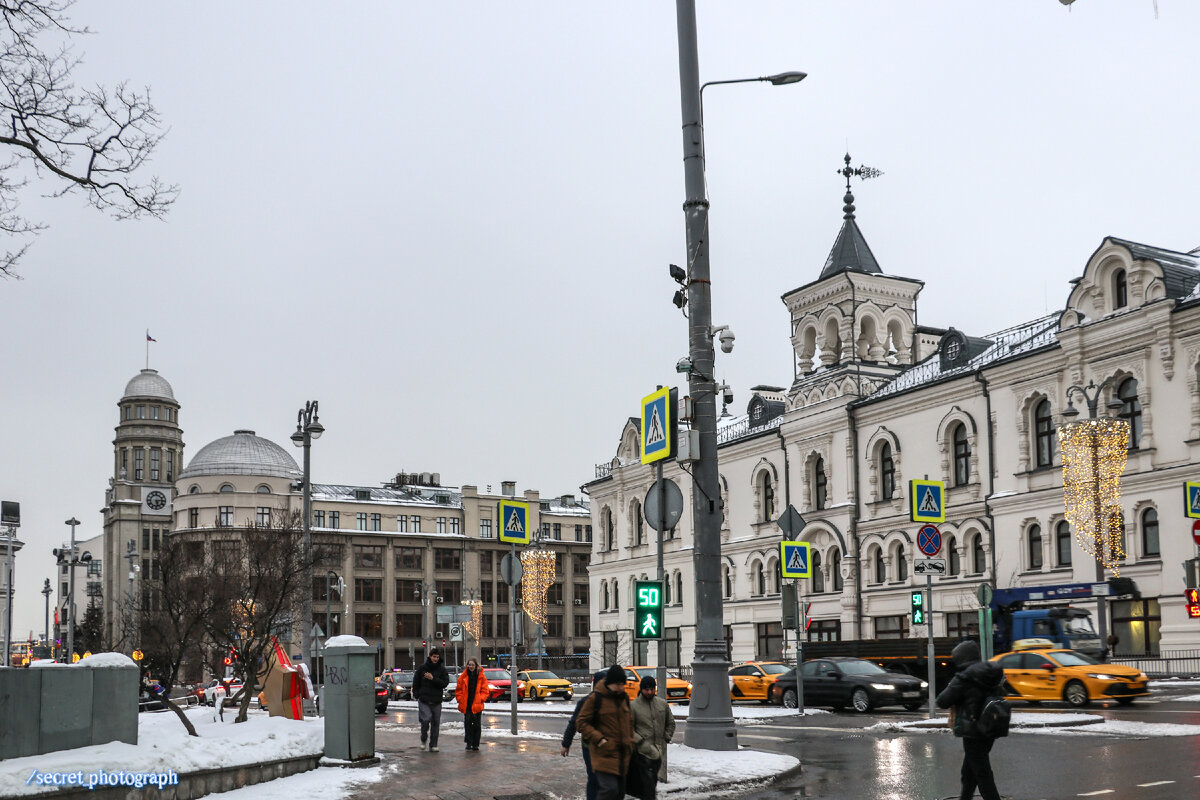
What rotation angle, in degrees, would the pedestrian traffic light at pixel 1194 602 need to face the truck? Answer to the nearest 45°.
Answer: approximately 135° to its right

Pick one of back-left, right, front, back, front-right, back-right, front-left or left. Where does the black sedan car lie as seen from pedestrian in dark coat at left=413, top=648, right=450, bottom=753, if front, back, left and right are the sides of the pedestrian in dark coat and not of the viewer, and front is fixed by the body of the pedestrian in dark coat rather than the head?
back-left

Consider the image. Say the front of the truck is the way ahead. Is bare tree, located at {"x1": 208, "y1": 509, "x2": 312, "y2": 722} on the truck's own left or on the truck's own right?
on the truck's own right

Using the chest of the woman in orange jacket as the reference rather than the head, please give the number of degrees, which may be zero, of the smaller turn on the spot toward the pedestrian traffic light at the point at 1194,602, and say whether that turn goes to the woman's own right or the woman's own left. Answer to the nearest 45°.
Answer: approximately 135° to the woman's own left

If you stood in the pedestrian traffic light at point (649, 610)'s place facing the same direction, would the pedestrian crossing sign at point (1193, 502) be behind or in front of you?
behind

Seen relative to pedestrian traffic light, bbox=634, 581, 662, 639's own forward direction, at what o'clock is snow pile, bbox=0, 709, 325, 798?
The snow pile is roughly at 2 o'clock from the pedestrian traffic light.
